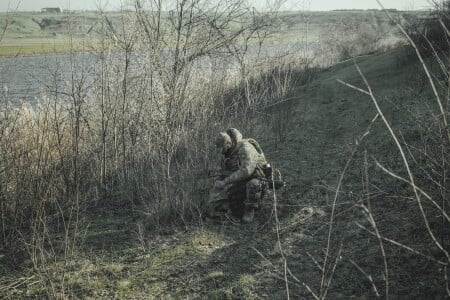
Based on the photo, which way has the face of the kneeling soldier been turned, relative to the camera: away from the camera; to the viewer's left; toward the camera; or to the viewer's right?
to the viewer's left

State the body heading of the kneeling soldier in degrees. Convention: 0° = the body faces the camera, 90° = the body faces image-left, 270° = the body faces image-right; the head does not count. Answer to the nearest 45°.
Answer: approximately 45°
